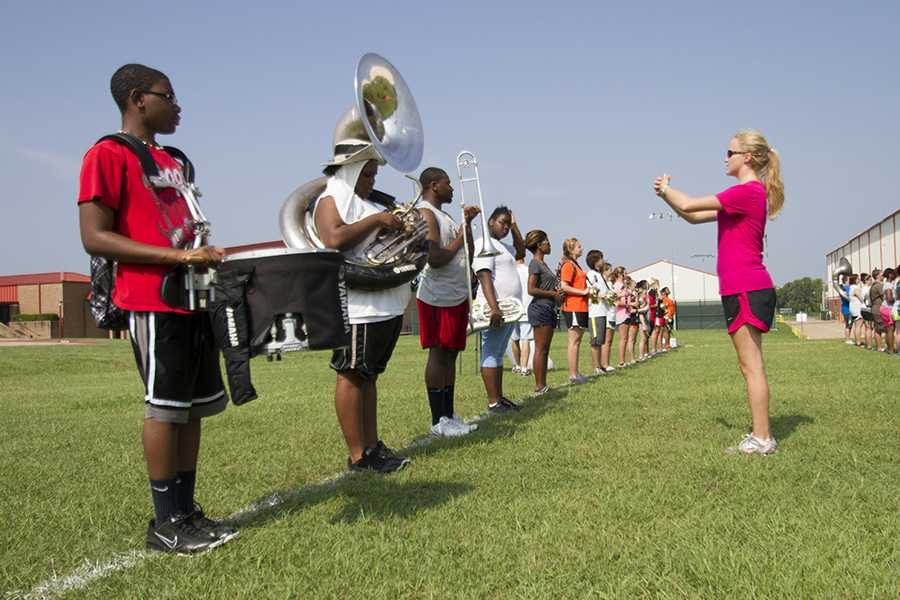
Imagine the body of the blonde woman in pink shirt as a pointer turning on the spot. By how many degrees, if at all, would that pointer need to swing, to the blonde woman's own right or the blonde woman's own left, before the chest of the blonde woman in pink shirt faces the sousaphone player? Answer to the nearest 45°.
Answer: approximately 45° to the blonde woman's own left

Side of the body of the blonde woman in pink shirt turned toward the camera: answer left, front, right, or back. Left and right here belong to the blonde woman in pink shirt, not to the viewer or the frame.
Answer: left

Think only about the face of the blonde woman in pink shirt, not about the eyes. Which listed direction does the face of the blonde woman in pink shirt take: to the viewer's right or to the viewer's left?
to the viewer's left

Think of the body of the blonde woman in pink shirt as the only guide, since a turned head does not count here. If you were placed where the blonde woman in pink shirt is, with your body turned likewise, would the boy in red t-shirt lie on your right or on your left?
on your left

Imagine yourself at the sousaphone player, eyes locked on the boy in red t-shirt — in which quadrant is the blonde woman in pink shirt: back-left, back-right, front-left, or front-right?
back-left

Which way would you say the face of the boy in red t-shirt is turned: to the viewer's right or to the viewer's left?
to the viewer's right
